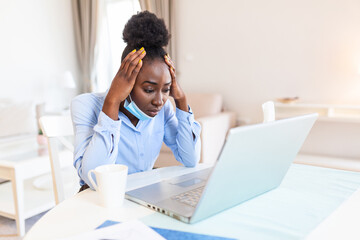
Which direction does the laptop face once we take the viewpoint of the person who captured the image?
facing away from the viewer and to the left of the viewer

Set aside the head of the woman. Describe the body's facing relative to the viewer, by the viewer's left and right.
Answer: facing the viewer and to the right of the viewer

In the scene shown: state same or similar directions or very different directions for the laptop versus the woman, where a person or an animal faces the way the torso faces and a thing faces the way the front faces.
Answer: very different directions

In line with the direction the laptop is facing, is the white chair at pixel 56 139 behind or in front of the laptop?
in front

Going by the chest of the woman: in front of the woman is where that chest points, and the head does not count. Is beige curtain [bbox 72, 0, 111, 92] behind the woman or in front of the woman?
behind
